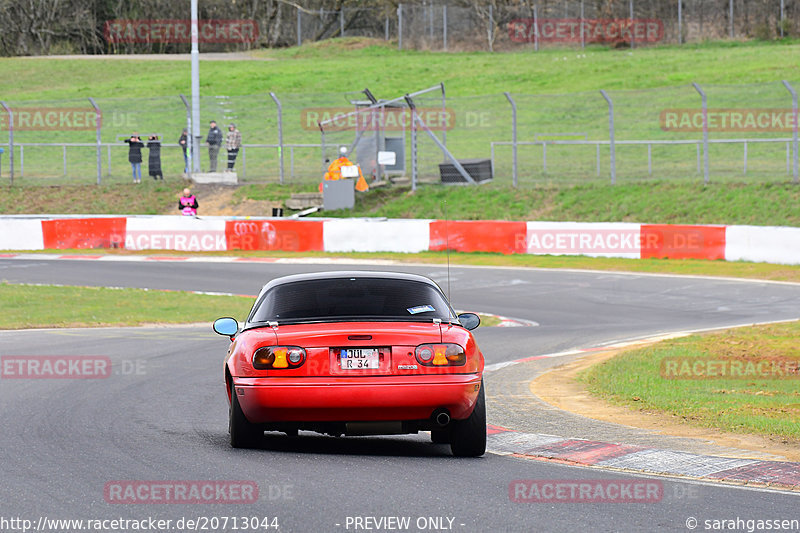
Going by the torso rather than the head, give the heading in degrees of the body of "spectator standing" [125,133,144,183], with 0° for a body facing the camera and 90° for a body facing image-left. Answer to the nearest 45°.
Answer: approximately 0°

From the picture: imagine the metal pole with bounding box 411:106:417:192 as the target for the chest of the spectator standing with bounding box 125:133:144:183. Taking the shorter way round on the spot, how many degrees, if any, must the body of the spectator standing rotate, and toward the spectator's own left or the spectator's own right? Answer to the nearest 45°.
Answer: approximately 45° to the spectator's own left

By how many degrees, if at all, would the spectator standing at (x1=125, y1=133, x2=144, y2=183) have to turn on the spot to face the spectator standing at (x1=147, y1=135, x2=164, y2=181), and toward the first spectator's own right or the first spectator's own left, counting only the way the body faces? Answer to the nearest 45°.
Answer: approximately 135° to the first spectator's own left

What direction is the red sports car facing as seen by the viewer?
away from the camera

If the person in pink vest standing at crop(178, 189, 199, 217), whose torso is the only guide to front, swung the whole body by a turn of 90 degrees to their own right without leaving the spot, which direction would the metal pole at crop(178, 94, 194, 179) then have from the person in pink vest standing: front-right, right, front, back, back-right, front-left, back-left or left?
right

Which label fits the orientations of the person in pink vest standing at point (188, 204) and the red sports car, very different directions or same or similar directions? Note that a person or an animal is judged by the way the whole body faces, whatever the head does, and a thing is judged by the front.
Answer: very different directions

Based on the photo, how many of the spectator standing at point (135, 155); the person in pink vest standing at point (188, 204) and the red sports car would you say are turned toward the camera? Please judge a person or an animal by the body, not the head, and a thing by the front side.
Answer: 2

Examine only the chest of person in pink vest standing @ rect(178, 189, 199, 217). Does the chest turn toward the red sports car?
yes

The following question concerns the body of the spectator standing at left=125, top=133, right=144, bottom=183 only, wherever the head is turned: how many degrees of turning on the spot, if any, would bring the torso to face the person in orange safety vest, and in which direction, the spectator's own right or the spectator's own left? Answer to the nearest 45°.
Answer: approximately 45° to the spectator's own left

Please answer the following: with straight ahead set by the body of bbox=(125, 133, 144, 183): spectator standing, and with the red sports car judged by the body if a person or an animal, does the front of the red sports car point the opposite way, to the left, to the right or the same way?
the opposite way

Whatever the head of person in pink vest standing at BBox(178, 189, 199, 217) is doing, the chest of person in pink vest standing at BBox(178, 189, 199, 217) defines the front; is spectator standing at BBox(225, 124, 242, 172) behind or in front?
behind
